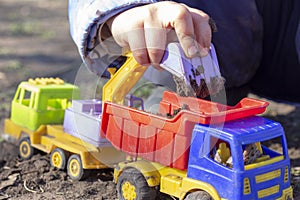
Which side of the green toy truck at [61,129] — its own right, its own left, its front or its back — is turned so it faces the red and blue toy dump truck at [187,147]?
back

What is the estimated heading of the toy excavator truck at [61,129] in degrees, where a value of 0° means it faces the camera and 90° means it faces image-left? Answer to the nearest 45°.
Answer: approximately 135°
